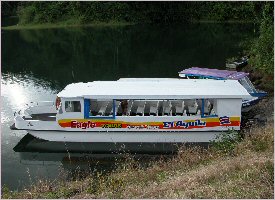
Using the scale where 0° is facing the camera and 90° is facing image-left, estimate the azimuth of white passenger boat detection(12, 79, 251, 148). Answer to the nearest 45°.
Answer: approximately 90°

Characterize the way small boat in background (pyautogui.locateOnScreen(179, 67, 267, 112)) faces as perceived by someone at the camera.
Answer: facing to the right of the viewer

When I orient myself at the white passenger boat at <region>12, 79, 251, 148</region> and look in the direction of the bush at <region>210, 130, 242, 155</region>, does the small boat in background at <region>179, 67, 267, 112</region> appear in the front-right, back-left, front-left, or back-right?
front-left

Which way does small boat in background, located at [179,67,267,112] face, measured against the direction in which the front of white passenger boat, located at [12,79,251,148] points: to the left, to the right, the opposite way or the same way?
the opposite way

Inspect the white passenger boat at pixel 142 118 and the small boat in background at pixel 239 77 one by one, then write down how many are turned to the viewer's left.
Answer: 1

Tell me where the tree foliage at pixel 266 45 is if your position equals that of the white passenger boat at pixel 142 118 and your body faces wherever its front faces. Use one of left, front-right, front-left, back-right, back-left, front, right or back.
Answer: back-right

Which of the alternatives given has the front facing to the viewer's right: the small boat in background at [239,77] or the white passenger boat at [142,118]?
the small boat in background

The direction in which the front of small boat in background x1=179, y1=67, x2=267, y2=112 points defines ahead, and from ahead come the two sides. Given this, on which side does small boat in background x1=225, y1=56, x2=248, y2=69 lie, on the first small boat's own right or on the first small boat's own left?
on the first small boat's own left

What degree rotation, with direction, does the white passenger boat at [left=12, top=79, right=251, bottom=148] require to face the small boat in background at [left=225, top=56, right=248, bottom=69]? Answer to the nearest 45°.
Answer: approximately 135° to its right

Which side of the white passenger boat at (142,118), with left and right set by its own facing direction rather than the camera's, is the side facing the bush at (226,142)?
back
